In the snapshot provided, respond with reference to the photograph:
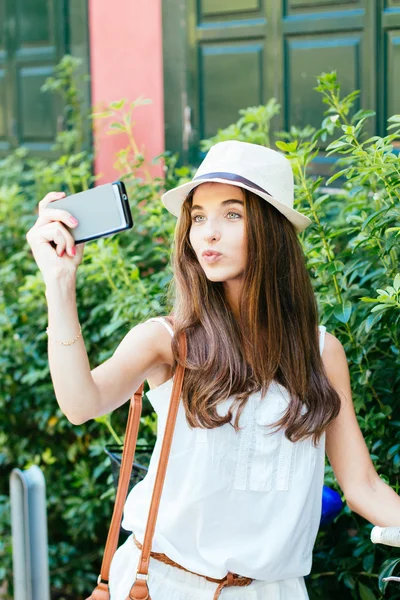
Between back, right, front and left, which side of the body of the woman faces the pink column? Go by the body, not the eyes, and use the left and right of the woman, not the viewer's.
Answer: back

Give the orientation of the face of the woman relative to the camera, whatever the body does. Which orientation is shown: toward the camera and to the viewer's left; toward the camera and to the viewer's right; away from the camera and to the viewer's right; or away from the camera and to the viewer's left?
toward the camera and to the viewer's left

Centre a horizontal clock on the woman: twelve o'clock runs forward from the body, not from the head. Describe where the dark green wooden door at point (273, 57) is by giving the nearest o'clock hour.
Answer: The dark green wooden door is roughly at 6 o'clock from the woman.

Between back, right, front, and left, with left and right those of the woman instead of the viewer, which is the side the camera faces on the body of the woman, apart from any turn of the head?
front

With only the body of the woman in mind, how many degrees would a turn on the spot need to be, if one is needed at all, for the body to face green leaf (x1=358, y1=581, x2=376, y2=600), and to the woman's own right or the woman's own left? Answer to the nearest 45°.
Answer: approximately 135° to the woman's own left

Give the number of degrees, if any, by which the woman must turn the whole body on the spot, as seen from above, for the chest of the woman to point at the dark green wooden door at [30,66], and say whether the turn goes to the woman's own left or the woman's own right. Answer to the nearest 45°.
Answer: approximately 180°
